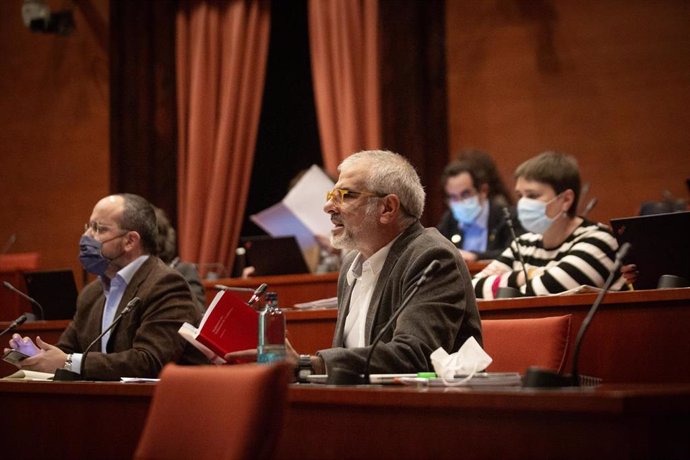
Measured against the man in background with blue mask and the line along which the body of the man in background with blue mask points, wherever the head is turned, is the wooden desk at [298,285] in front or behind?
in front

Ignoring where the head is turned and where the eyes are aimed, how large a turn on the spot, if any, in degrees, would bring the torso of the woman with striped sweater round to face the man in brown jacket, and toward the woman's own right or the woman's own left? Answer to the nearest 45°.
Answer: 0° — they already face them

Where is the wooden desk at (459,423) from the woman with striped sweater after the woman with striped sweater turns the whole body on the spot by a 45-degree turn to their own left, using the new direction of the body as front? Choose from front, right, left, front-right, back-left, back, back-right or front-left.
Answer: front

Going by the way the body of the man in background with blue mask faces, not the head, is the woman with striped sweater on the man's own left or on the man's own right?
on the man's own left

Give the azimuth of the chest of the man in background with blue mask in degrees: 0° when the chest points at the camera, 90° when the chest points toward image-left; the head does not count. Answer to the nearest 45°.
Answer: approximately 45°

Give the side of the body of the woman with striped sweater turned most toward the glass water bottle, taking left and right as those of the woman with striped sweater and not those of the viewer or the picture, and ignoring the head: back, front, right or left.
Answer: front

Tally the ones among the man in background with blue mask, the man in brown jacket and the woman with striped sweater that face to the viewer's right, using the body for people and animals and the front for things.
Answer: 0

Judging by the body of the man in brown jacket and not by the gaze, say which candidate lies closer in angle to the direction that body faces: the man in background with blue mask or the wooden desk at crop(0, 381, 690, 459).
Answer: the wooden desk

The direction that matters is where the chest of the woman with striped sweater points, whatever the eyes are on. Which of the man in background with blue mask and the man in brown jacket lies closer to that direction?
the man in brown jacket
